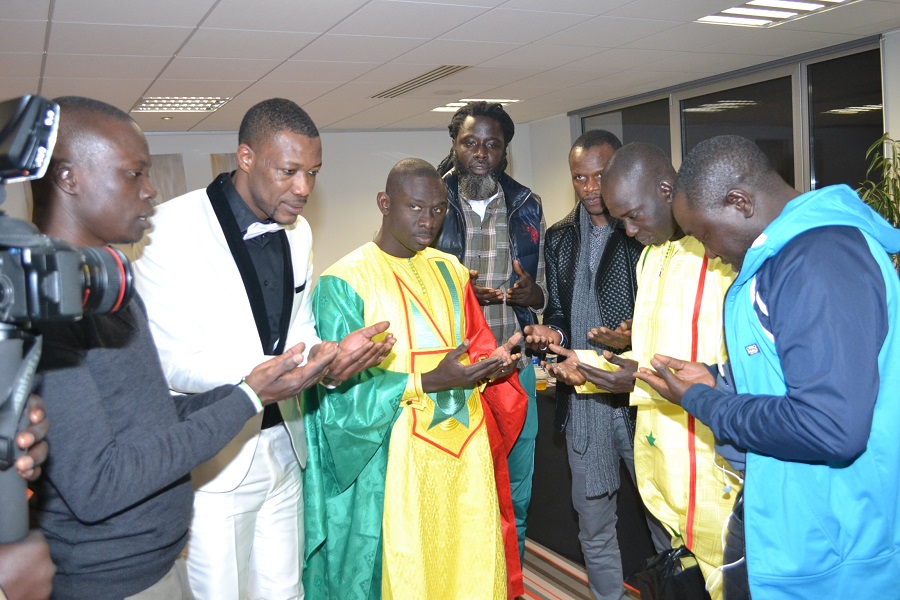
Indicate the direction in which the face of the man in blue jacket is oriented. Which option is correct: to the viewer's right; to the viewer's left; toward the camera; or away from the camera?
to the viewer's left

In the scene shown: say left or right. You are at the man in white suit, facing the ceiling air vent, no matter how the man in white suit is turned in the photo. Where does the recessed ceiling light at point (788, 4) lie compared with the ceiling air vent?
right

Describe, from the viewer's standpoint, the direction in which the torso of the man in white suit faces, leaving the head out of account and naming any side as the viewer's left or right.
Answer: facing the viewer and to the right of the viewer

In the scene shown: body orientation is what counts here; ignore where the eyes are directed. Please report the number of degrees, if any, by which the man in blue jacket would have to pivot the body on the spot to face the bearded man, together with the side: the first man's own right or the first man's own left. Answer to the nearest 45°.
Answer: approximately 45° to the first man's own right

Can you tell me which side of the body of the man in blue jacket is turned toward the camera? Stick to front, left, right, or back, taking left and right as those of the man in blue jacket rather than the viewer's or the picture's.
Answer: left

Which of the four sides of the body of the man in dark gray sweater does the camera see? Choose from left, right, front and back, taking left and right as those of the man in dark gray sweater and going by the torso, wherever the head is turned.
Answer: right

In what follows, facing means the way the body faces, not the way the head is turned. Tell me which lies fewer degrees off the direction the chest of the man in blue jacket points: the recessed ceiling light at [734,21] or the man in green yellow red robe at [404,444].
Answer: the man in green yellow red robe

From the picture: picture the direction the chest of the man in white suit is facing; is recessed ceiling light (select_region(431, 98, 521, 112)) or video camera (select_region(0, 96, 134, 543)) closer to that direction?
the video camera

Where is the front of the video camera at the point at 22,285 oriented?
to the viewer's right

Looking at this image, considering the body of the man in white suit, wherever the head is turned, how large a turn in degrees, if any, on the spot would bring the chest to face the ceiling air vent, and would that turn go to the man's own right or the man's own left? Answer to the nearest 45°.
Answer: approximately 135° to the man's own left

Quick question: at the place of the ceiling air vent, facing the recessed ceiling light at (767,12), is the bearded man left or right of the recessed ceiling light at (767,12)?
right

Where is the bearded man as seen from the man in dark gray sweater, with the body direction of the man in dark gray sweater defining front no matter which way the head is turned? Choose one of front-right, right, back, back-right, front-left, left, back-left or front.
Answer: front-left
